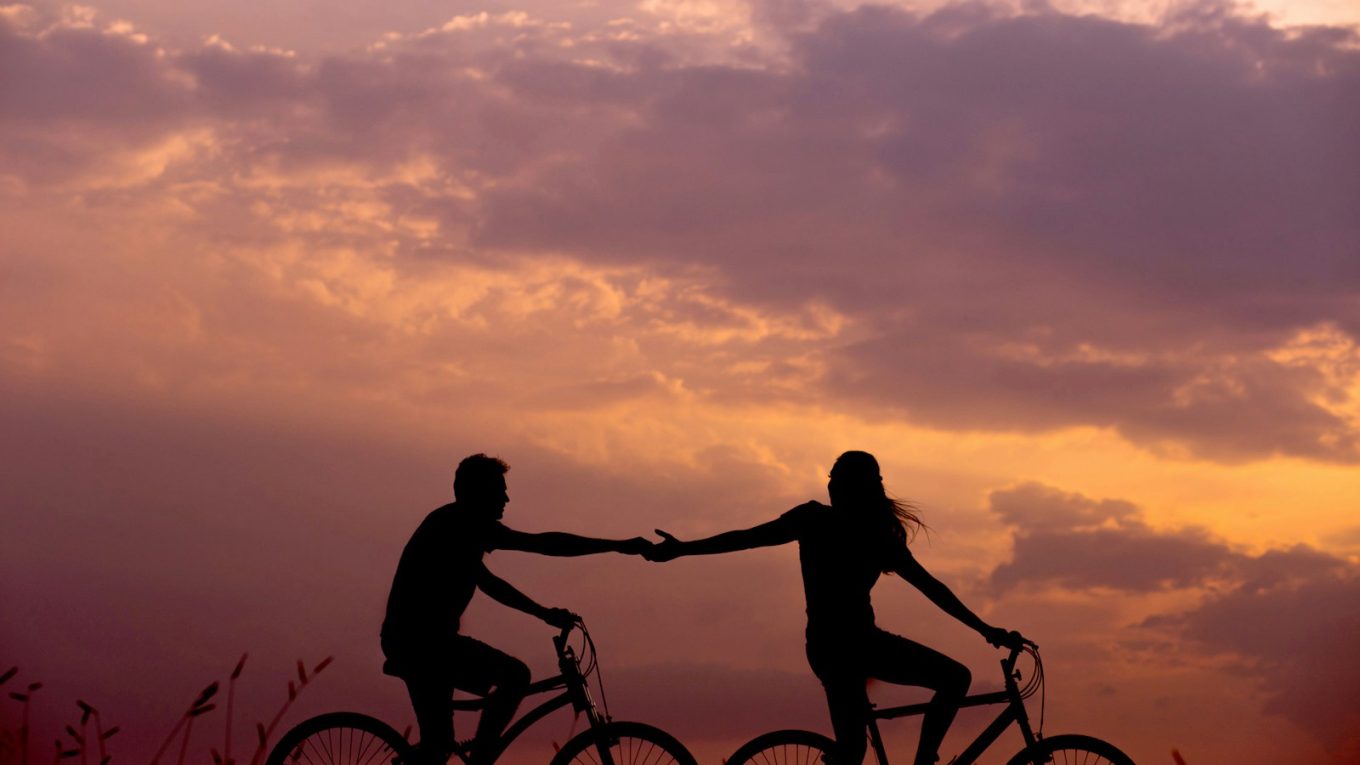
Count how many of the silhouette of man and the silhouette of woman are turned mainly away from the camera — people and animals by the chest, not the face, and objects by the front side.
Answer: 0

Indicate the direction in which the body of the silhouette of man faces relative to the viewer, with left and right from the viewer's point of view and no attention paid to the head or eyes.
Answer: facing to the right of the viewer

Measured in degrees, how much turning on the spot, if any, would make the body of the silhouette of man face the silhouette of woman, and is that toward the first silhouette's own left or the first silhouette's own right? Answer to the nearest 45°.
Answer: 0° — they already face them

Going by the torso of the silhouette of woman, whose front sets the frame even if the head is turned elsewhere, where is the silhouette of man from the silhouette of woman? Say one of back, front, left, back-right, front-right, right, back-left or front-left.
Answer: back-right

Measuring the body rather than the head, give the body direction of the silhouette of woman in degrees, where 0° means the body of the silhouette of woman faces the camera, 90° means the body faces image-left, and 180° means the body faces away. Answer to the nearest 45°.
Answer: approximately 315°
